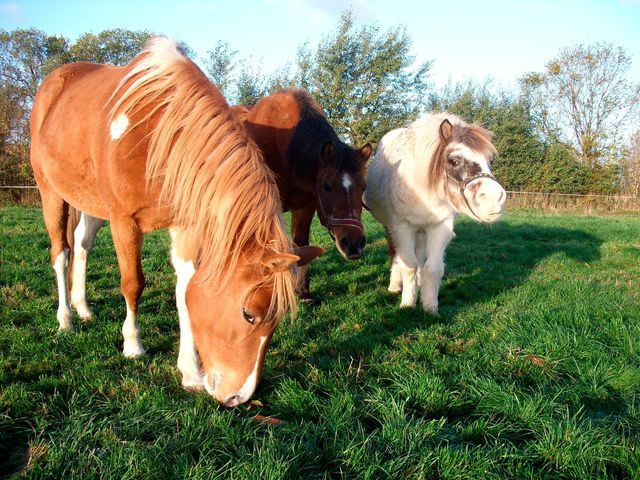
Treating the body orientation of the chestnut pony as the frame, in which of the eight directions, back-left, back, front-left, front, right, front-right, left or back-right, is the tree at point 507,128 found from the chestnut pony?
left

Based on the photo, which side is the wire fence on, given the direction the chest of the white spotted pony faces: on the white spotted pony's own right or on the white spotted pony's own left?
on the white spotted pony's own left

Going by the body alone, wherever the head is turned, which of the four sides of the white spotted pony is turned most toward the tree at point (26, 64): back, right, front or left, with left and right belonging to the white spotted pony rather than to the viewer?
back

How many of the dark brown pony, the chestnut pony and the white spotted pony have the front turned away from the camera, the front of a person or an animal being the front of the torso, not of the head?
0

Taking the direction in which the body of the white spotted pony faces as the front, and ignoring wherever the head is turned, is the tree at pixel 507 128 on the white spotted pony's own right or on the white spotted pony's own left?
on the white spotted pony's own left

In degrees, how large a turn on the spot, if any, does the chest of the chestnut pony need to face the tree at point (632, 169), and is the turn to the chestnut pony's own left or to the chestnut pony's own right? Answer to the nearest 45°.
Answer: approximately 90° to the chestnut pony's own left

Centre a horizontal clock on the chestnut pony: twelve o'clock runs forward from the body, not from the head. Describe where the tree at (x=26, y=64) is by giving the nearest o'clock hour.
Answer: The tree is roughly at 7 o'clock from the chestnut pony.

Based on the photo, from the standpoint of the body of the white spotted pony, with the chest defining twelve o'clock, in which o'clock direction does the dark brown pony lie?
The dark brown pony is roughly at 4 o'clock from the white spotted pony.

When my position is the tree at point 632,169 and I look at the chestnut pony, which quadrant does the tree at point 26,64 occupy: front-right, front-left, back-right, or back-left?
front-right

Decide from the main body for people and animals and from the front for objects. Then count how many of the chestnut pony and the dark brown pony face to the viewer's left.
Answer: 0

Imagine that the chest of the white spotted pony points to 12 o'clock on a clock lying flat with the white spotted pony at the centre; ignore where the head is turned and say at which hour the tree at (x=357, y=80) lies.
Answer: The tree is roughly at 7 o'clock from the white spotted pony.

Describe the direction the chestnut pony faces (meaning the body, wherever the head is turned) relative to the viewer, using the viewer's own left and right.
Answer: facing the viewer and to the right of the viewer

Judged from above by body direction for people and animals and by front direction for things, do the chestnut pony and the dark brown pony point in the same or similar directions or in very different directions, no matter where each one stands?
same or similar directions

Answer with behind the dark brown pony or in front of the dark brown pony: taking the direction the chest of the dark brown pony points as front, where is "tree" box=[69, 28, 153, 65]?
behind

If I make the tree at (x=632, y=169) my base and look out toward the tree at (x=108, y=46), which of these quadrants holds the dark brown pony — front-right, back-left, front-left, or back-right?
front-left
